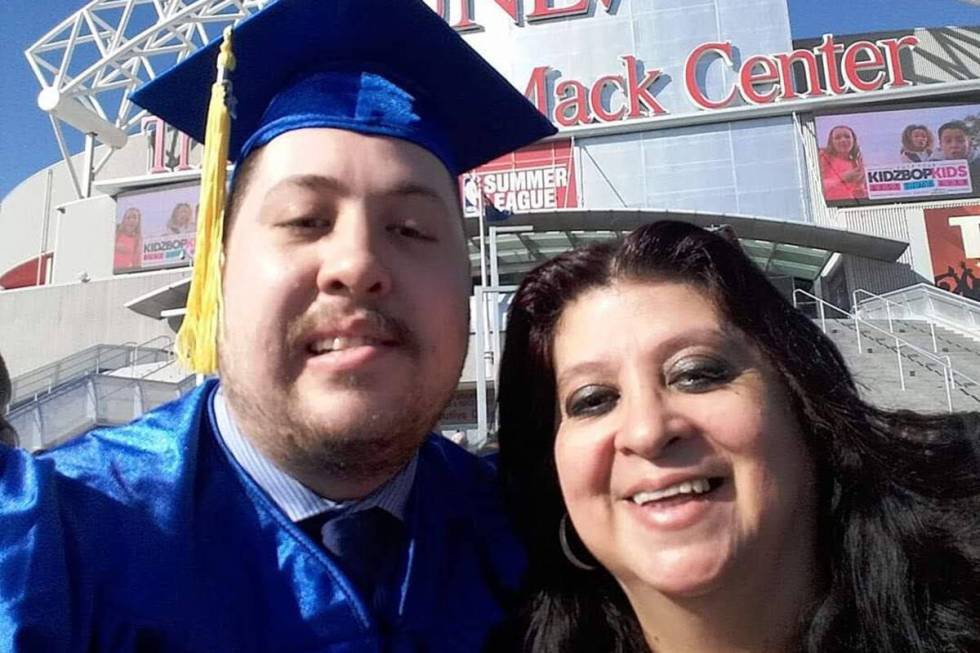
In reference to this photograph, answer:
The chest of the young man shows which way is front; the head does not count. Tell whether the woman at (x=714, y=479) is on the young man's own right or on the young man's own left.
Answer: on the young man's own left

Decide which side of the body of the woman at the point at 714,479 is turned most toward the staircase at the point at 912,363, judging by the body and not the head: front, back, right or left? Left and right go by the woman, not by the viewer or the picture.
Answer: back

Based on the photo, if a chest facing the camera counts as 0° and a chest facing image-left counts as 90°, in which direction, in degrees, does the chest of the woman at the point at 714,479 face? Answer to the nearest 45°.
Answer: approximately 0°

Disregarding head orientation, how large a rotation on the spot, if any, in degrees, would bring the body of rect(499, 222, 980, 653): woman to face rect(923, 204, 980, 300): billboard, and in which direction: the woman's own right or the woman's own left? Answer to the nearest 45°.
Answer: approximately 180°

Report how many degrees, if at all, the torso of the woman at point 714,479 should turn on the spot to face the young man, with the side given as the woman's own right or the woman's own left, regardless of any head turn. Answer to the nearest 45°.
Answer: approximately 45° to the woman's own right

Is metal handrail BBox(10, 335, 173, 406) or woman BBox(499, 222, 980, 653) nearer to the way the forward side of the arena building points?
the woman

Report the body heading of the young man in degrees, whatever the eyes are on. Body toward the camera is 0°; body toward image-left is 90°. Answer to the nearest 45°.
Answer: approximately 0°
